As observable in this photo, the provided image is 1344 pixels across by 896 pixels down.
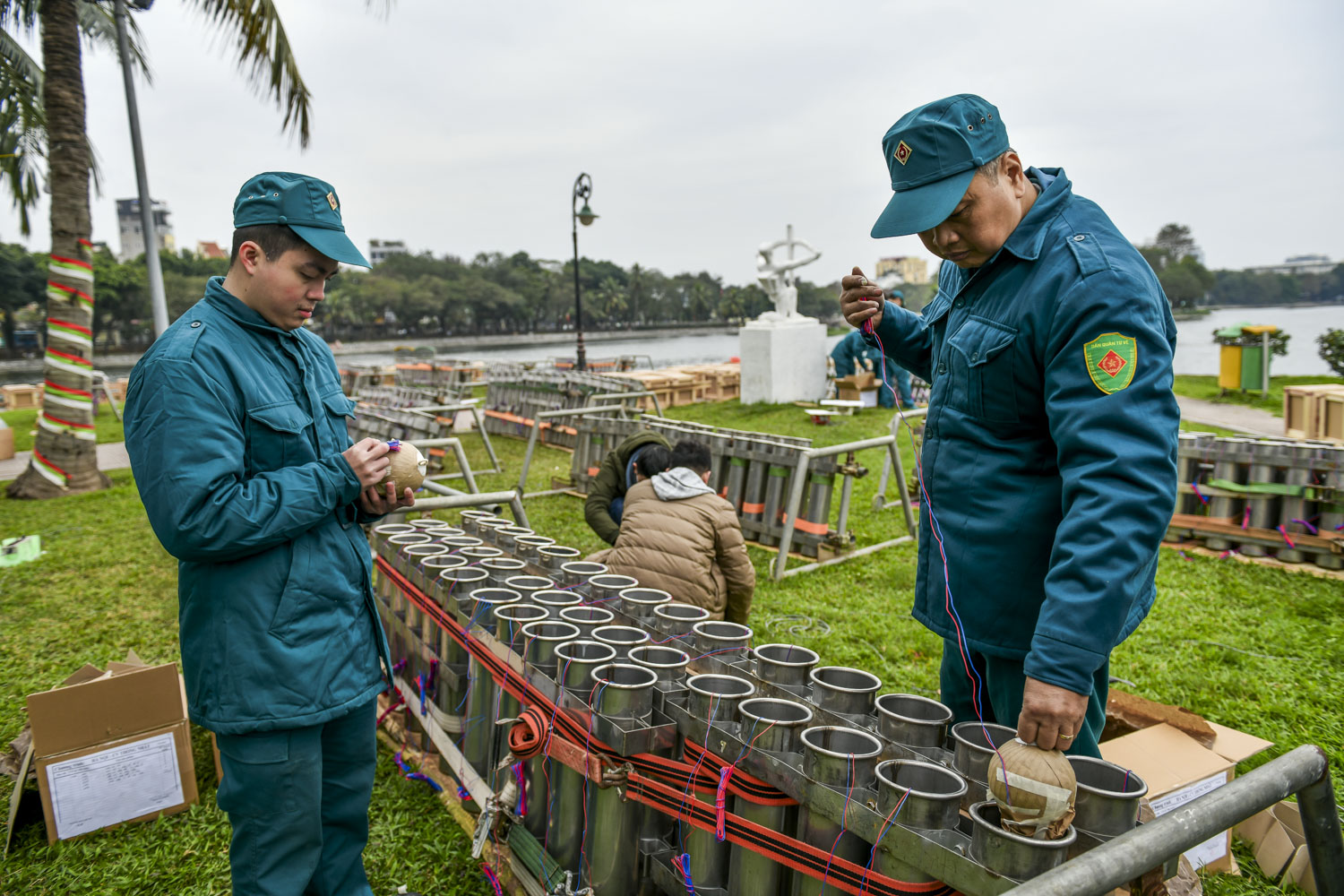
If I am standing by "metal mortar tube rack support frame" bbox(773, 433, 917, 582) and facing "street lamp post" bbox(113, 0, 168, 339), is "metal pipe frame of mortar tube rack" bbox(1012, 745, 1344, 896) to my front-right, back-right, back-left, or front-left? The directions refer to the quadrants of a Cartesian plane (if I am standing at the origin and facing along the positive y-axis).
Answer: back-left

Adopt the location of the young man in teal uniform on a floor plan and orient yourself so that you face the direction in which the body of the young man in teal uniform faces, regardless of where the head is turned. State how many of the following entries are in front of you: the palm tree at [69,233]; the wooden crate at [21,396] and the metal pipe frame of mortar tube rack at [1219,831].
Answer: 1

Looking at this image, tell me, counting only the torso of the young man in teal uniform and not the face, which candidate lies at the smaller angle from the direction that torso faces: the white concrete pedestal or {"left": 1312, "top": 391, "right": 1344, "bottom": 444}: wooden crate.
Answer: the wooden crate

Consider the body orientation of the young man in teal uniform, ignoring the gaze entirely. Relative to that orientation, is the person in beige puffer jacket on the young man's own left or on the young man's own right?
on the young man's own left

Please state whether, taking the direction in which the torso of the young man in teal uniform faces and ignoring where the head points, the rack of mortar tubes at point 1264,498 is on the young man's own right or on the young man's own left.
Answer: on the young man's own left

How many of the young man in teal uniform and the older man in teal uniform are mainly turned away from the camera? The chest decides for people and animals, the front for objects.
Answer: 0

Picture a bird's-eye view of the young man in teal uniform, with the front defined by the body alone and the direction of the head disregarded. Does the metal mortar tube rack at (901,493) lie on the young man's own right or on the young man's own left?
on the young man's own left

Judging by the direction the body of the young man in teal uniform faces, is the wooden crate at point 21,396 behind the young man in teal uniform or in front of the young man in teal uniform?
behind

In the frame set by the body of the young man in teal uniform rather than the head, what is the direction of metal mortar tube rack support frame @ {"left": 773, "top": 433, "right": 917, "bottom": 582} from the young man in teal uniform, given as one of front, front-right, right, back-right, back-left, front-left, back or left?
left
